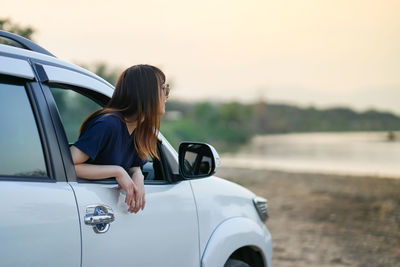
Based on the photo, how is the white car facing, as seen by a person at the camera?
facing away from the viewer and to the right of the viewer

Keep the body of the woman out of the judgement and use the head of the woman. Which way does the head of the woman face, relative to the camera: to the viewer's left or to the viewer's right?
to the viewer's right
